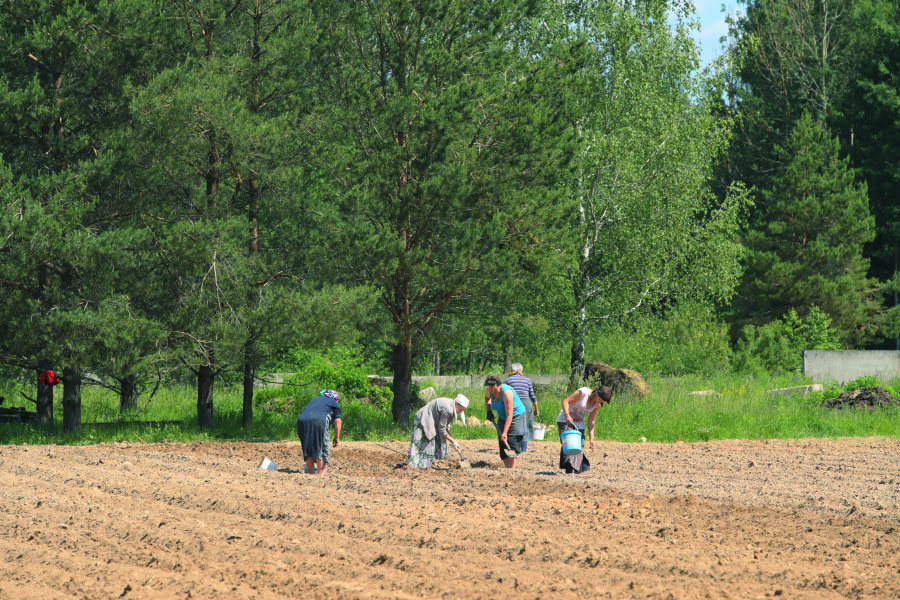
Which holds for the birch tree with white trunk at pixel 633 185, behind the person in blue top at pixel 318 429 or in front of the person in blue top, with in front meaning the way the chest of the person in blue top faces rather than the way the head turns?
in front

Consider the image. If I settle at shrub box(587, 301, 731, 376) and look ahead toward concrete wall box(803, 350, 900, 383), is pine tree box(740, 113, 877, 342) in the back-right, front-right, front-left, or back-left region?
front-left

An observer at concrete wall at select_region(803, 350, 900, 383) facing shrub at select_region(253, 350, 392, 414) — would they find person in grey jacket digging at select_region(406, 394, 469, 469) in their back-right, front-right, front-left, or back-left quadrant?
front-left

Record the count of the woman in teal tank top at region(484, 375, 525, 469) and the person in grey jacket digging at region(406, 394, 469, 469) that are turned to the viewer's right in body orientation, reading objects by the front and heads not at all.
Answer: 1

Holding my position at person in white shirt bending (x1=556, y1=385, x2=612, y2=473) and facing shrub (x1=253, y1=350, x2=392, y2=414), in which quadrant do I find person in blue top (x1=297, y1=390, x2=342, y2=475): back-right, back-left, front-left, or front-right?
front-left

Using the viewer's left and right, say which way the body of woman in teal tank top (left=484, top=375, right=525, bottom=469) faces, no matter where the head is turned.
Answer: facing the viewer and to the left of the viewer

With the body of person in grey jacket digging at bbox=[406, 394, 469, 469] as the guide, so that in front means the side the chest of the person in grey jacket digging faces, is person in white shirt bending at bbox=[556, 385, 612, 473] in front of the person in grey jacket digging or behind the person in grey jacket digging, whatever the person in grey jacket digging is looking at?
in front

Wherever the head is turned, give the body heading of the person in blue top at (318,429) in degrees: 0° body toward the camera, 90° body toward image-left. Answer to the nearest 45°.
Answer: approximately 225°

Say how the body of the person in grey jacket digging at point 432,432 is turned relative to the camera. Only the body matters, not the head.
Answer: to the viewer's right

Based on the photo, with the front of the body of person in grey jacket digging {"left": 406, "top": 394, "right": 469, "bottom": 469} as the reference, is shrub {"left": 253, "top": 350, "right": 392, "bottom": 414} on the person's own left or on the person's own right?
on the person's own left

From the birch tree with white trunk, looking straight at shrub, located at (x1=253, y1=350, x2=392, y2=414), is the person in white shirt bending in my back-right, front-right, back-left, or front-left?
front-left

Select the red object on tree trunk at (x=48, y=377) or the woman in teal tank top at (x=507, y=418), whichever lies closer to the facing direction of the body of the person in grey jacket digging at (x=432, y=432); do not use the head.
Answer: the woman in teal tank top

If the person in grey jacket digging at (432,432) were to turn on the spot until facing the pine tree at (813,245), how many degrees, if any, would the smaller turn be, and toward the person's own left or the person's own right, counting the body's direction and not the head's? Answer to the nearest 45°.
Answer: approximately 45° to the person's own left

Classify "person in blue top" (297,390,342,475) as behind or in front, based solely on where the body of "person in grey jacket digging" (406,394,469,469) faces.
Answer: behind

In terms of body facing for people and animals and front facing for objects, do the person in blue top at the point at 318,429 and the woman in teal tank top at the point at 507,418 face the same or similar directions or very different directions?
very different directions
